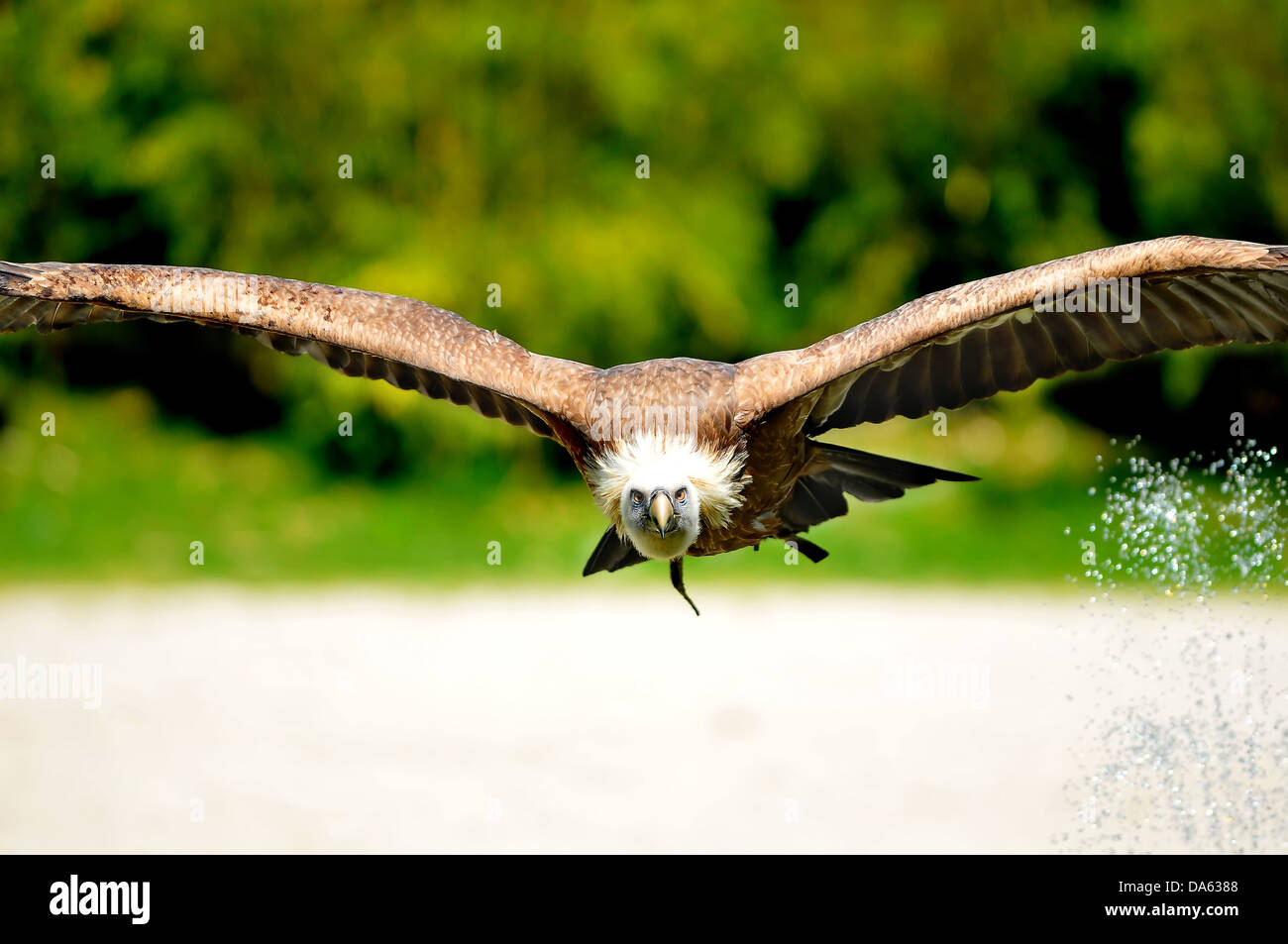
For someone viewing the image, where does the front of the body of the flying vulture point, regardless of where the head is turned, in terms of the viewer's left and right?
facing the viewer
